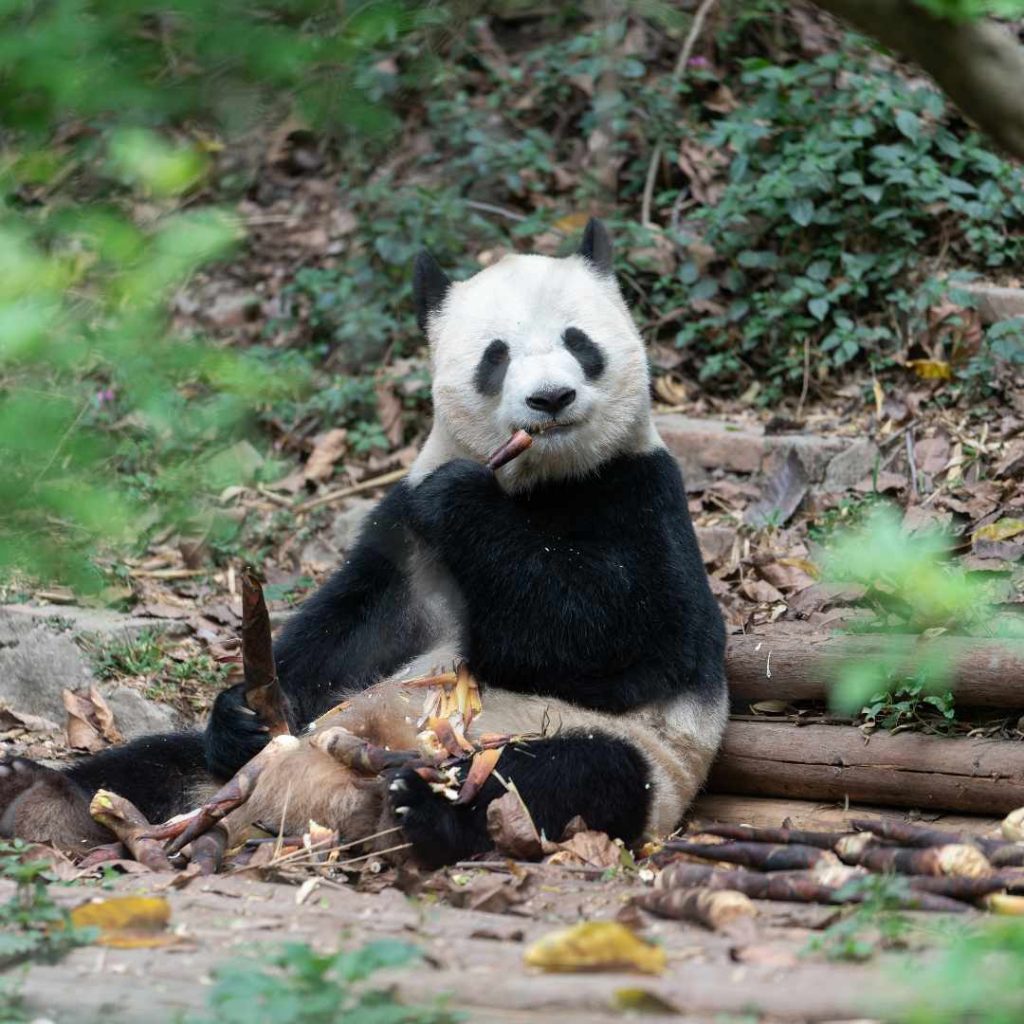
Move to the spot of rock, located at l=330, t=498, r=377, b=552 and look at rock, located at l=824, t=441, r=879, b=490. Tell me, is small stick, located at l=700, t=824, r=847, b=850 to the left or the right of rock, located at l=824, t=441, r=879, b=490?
right

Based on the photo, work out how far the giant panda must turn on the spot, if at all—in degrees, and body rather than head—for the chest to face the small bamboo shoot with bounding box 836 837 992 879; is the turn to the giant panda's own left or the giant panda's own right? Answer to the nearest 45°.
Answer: approximately 90° to the giant panda's own left

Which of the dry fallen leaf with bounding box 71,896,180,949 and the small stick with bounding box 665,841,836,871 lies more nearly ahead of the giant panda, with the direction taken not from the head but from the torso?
the dry fallen leaf

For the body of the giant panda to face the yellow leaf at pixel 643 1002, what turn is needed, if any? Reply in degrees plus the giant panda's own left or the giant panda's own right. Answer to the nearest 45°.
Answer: approximately 45° to the giant panda's own left

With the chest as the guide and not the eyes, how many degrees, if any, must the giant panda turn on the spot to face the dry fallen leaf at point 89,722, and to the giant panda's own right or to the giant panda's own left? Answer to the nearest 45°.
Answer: approximately 90° to the giant panda's own right

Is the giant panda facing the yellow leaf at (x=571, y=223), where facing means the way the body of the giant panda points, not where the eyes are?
no

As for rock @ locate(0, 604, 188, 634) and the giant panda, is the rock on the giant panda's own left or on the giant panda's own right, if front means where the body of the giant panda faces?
on the giant panda's own right

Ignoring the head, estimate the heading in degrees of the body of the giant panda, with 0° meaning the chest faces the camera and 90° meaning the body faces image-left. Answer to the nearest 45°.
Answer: approximately 45°

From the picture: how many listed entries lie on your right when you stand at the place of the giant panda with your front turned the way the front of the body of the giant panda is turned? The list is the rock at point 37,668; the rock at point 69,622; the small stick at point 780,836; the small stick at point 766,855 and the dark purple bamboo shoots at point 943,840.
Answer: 2

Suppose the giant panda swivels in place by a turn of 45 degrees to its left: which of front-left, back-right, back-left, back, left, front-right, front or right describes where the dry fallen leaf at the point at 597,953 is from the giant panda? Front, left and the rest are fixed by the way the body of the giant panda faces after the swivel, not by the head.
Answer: front

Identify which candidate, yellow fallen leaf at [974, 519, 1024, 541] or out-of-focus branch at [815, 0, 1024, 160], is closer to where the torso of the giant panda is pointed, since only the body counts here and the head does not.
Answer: the out-of-focus branch

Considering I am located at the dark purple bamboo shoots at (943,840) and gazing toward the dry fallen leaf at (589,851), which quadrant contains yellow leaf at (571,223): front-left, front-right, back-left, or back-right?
front-right

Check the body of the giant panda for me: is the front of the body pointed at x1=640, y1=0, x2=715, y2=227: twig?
no

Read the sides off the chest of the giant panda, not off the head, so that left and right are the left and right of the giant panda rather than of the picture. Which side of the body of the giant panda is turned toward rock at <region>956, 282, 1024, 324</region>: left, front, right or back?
back

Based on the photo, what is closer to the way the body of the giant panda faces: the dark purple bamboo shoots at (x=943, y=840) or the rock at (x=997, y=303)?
the dark purple bamboo shoots

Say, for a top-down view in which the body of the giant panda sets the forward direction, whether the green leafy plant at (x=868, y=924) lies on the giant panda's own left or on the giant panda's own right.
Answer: on the giant panda's own left

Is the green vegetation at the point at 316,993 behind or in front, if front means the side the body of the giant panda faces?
in front

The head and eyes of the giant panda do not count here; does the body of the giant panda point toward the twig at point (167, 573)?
no
